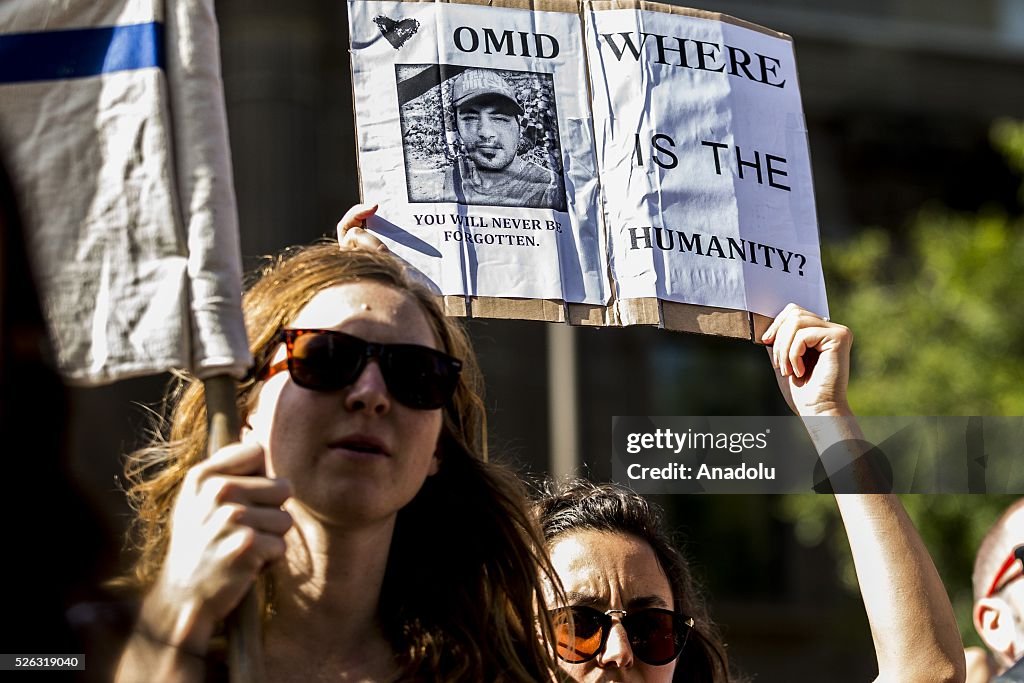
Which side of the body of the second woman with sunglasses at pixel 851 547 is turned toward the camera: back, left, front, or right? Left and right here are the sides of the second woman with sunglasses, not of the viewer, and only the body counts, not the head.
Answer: front

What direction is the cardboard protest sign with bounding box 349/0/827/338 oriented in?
toward the camera

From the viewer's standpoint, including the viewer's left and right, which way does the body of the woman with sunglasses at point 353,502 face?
facing the viewer

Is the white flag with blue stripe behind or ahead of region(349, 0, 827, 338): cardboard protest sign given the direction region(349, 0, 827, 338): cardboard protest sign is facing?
ahead

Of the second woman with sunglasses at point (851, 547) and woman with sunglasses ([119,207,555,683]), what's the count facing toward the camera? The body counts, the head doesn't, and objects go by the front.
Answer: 2
